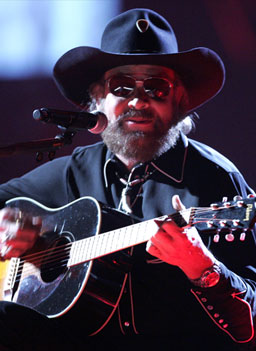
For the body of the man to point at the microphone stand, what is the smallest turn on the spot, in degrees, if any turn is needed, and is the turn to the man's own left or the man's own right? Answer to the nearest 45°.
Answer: approximately 45° to the man's own right

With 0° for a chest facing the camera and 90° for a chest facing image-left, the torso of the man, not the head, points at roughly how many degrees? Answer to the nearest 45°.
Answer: approximately 0°
